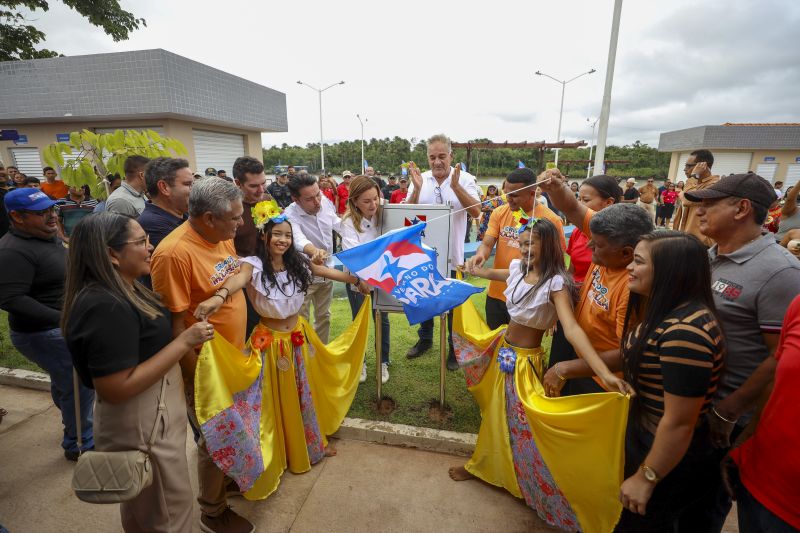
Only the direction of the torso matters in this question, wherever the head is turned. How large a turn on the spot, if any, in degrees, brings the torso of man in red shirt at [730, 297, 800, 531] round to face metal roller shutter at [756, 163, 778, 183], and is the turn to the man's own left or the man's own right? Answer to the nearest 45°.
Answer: approximately 90° to the man's own right

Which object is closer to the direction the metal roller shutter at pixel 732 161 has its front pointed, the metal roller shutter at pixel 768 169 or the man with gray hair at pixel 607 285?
the man with gray hair

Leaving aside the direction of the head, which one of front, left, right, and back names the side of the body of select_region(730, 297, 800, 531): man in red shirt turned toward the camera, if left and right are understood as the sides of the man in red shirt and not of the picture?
left

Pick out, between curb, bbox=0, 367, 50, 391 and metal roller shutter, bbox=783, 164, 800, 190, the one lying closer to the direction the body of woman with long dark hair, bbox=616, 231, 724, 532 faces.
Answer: the curb

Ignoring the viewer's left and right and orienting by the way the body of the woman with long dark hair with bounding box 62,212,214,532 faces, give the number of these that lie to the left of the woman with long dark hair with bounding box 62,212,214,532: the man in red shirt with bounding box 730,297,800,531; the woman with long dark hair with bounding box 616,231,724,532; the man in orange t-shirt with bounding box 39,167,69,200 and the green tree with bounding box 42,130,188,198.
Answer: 2

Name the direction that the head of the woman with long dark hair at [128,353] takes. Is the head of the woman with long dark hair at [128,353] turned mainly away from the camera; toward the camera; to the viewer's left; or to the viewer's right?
to the viewer's right

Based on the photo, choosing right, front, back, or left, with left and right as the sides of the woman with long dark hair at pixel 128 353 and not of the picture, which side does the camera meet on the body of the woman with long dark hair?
right

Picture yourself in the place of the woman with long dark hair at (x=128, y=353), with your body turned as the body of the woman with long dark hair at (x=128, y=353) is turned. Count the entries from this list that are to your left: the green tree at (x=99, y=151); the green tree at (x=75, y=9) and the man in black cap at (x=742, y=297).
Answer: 2

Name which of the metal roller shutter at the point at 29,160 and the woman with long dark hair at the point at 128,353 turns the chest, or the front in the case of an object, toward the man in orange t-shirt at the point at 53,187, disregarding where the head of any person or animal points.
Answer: the metal roller shutter

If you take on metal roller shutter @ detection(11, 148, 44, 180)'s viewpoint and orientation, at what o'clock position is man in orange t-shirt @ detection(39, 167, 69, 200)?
The man in orange t-shirt is roughly at 12 o'clock from the metal roller shutter.

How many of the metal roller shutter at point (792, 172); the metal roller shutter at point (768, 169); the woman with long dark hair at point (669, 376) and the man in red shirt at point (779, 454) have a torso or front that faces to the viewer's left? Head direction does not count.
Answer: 2
